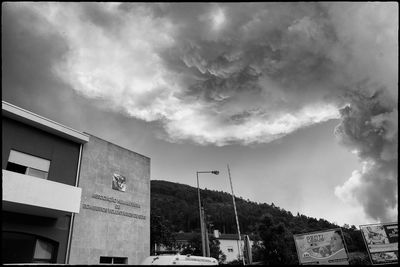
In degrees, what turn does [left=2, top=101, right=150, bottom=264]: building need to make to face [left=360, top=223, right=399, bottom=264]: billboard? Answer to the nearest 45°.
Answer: approximately 45° to its left

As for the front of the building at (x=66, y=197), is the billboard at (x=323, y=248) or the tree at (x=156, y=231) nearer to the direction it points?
the billboard

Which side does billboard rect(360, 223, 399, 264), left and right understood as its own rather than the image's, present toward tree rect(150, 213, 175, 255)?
right

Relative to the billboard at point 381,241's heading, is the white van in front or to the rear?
in front

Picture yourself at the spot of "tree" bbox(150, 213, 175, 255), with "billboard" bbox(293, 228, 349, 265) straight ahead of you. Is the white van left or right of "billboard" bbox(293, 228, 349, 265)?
right

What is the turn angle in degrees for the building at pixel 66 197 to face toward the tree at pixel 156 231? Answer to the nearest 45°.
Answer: approximately 90° to its left

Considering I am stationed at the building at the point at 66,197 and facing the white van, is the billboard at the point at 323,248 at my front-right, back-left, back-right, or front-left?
front-left

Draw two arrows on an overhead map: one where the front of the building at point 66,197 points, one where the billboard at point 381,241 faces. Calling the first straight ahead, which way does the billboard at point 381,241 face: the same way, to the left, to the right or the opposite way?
to the right

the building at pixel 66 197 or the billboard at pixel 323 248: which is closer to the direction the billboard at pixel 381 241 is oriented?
the building

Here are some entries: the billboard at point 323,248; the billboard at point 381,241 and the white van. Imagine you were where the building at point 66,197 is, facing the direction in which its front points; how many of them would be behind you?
0

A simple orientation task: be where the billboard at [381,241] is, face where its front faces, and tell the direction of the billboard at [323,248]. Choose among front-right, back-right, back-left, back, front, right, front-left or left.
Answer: right

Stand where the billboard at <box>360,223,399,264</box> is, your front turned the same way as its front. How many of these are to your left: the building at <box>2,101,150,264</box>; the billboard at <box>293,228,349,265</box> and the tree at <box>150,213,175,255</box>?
0

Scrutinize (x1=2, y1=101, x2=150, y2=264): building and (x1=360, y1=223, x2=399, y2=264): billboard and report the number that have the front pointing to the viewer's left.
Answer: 0

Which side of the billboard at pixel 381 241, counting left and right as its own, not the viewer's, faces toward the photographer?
front

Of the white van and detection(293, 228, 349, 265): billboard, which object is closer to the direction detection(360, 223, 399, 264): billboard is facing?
the white van

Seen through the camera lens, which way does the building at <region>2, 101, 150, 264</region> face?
facing the viewer and to the right of the viewer
